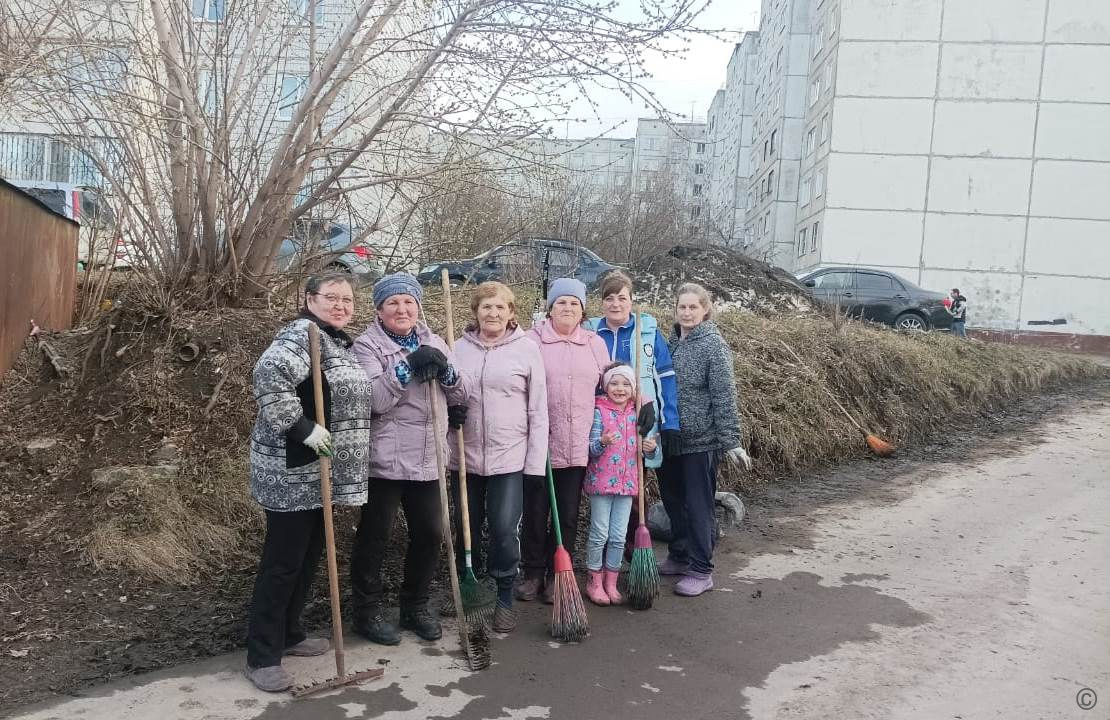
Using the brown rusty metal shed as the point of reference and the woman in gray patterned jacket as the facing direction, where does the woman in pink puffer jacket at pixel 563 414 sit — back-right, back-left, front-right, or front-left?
front-left

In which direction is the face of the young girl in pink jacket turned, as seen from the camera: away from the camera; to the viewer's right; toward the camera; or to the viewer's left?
toward the camera

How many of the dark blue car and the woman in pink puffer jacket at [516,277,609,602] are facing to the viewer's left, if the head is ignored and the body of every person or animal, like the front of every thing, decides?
1

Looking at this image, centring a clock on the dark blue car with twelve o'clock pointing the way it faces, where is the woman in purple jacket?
The woman in purple jacket is roughly at 9 o'clock from the dark blue car.

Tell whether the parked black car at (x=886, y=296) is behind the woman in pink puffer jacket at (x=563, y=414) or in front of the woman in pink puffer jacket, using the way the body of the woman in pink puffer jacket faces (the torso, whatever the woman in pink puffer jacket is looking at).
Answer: behind

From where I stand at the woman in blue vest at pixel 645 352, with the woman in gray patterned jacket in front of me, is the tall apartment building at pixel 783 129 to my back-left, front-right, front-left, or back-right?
back-right

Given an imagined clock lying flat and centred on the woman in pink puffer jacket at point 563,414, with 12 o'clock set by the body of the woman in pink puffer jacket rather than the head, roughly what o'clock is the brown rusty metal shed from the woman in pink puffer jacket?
The brown rusty metal shed is roughly at 4 o'clock from the woman in pink puffer jacket.

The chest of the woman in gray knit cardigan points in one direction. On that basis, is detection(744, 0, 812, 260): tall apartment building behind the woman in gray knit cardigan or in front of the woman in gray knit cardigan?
behind

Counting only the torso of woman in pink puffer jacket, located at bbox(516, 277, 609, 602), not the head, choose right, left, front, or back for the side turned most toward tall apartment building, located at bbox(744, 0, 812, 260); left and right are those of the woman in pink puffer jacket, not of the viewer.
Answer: back

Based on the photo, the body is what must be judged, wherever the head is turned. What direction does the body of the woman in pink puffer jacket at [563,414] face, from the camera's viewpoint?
toward the camera

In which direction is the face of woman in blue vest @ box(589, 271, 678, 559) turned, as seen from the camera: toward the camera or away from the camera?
toward the camera

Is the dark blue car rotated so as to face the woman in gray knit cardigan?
no

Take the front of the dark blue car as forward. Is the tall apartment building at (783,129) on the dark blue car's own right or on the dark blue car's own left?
on the dark blue car's own right

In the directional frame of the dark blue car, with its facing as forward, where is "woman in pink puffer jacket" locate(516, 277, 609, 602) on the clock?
The woman in pink puffer jacket is roughly at 9 o'clock from the dark blue car.

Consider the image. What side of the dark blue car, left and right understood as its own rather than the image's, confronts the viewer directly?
left

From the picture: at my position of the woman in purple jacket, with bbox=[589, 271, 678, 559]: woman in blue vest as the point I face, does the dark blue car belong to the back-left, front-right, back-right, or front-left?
front-left

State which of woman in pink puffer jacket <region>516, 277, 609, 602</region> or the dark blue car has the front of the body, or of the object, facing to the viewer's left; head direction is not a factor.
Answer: the dark blue car
